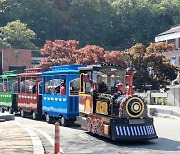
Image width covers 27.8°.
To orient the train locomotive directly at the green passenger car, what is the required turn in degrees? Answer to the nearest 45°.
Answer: approximately 180°

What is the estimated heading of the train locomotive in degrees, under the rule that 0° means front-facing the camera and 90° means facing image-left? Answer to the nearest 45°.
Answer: approximately 315°

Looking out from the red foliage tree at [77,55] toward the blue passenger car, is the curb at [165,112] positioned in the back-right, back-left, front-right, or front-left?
front-left

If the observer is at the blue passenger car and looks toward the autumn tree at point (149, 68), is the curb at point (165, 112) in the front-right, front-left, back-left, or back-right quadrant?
front-right

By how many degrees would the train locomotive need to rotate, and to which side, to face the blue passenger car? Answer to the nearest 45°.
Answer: approximately 180°

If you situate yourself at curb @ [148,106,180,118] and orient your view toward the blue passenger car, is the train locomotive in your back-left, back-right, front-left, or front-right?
front-left

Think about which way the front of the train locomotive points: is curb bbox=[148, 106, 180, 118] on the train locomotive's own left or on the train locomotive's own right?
on the train locomotive's own left

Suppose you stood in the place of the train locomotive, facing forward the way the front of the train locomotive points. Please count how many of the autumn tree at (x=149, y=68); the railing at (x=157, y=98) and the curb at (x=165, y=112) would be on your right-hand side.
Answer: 0

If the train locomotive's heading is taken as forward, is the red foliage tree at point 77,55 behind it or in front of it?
behind

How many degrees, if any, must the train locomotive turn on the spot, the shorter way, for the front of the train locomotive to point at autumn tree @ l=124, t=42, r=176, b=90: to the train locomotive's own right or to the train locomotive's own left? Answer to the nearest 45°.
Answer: approximately 135° to the train locomotive's own left

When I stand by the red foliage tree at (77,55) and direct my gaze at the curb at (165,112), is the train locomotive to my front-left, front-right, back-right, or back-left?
front-right

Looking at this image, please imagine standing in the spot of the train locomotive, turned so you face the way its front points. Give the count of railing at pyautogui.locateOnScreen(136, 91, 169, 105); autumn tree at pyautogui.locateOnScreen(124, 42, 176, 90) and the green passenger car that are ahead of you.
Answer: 0

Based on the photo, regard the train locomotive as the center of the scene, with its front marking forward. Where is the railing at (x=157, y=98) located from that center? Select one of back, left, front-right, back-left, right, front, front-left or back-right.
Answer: back-left
